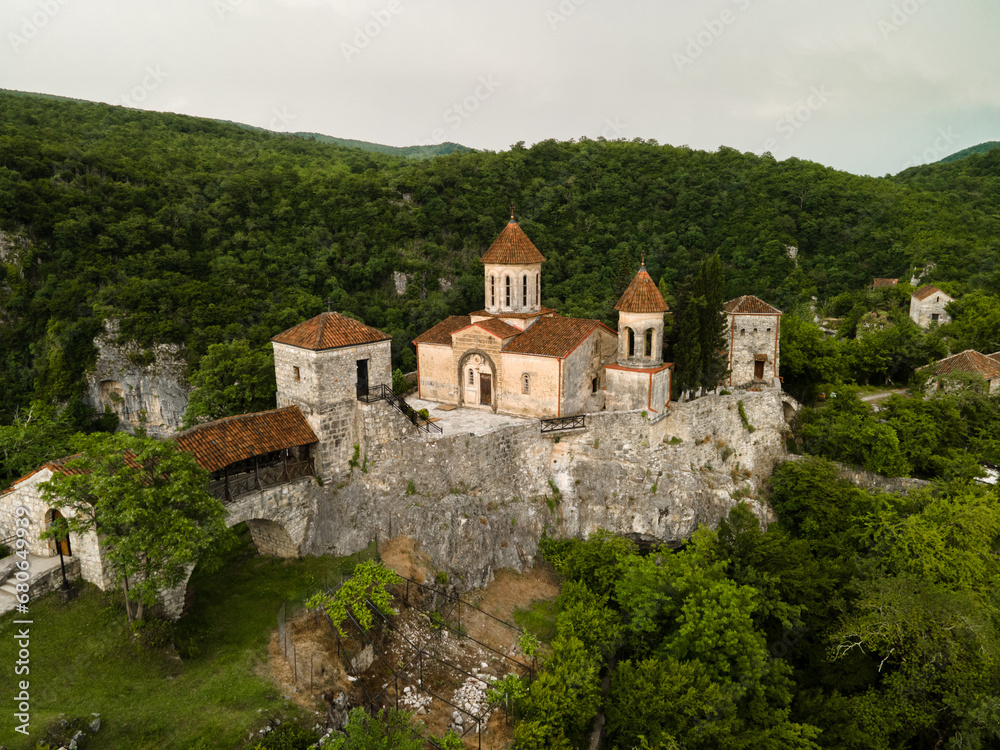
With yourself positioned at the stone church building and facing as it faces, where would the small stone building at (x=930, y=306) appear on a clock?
The small stone building is roughly at 6 o'clock from the stone church building.

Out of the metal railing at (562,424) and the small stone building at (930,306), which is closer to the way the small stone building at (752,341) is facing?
the metal railing

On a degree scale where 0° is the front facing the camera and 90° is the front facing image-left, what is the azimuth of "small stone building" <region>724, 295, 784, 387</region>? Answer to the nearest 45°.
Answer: approximately 0°

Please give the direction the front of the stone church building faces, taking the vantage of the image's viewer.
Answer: facing the viewer and to the left of the viewer

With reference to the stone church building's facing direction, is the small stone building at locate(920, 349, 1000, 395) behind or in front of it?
behind

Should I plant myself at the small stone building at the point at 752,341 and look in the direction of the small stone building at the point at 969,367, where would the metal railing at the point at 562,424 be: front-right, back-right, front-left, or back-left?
back-right

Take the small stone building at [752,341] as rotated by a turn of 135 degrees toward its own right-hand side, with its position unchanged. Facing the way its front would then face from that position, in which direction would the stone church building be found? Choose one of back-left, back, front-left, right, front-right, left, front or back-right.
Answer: left

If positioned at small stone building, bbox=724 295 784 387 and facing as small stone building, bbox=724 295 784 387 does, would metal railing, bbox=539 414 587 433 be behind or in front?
in front

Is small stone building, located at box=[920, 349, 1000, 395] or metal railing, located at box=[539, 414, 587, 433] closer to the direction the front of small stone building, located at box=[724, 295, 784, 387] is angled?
the metal railing

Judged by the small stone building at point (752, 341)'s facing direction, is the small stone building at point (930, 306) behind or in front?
behind
